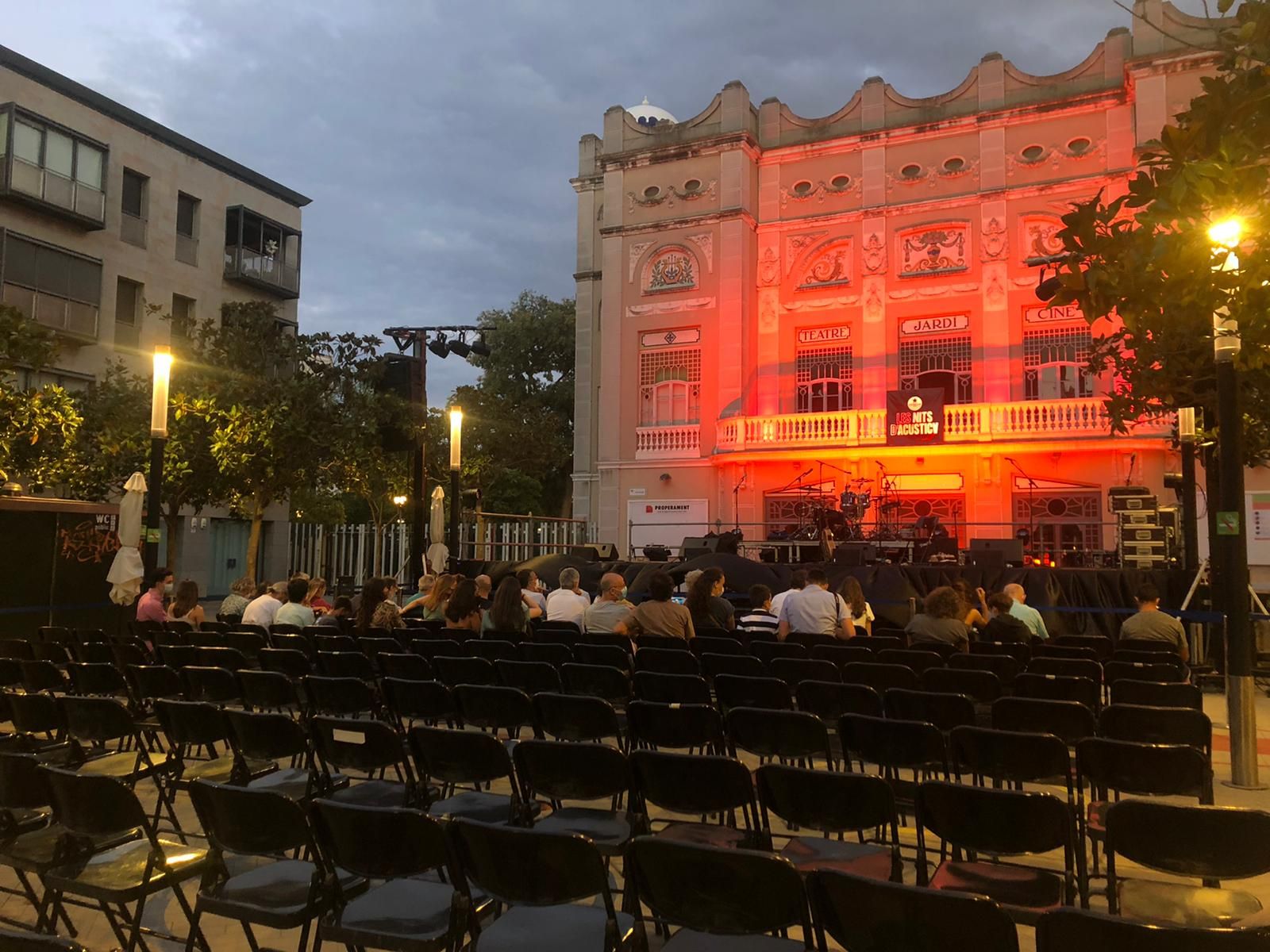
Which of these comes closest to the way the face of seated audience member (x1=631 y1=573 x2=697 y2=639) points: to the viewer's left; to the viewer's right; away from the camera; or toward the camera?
away from the camera

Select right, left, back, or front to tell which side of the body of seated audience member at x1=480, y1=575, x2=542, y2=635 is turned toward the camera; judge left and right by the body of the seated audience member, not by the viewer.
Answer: back

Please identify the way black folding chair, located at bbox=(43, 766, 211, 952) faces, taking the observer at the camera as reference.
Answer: facing away from the viewer and to the right of the viewer

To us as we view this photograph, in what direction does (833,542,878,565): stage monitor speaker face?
facing away from the viewer

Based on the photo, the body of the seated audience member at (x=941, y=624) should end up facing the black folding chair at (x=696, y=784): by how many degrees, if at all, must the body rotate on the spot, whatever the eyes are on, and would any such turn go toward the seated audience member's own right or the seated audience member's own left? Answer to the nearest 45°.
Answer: approximately 180°

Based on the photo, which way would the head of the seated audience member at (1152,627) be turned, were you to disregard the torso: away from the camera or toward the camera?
away from the camera

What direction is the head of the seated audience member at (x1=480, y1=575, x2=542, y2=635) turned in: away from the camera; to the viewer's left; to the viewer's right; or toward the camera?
away from the camera

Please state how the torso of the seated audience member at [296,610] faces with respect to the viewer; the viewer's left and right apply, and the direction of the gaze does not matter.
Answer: facing away from the viewer and to the right of the viewer

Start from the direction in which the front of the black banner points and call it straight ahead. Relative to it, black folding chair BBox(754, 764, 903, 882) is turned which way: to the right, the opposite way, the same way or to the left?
the opposite way

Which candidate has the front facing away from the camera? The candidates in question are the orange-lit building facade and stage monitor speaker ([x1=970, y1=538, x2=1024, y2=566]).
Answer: the stage monitor speaker

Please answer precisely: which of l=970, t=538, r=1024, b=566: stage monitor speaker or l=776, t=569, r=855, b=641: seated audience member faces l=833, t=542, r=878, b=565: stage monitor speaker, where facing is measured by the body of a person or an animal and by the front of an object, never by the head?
the seated audience member

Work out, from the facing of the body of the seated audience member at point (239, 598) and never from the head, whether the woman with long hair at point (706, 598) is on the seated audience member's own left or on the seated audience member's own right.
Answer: on the seated audience member's own right

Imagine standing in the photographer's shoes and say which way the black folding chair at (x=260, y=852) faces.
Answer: facing away from the viewer and to the right of the viewer

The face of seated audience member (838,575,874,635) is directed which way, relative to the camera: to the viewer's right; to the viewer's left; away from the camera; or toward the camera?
away from the camera
